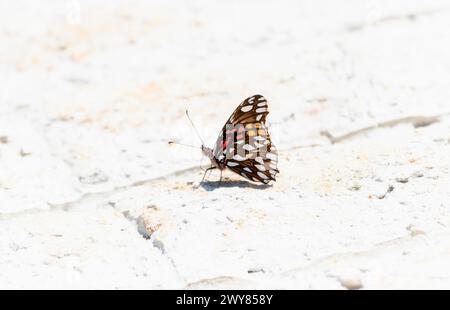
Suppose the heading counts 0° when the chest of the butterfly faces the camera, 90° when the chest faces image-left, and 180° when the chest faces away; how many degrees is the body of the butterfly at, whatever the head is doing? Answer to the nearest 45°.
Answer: approximately 90°
